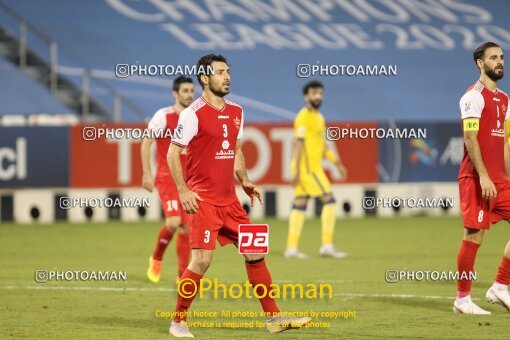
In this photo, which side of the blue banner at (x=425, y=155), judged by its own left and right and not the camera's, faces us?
front

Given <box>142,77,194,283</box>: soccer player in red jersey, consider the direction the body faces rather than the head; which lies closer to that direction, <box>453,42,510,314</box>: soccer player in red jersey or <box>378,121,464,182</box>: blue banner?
the soccer player in red jersey

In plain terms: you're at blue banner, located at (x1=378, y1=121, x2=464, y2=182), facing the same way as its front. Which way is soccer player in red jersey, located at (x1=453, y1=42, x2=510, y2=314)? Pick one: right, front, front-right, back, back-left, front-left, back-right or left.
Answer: front

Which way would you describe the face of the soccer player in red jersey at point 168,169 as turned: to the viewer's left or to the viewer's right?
to the viewer's right

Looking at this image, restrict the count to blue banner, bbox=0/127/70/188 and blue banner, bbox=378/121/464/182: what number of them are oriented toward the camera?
2

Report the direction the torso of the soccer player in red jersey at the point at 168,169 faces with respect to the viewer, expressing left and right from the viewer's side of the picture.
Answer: facing the viewer and to the right of the viewer

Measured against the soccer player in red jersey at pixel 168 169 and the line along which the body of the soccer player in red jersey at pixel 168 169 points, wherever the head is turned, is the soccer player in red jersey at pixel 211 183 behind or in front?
in front

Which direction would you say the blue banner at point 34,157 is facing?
toward the camera

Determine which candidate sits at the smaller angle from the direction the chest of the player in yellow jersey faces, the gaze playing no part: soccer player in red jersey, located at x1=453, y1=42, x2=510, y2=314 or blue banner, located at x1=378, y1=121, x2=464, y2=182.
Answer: the soccer player in red jersey

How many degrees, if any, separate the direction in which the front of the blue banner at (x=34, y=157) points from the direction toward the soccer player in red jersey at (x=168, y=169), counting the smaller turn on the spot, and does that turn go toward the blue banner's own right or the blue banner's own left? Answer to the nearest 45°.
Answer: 0° — it already faces them

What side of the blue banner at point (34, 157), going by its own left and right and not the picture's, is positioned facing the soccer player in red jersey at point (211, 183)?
front

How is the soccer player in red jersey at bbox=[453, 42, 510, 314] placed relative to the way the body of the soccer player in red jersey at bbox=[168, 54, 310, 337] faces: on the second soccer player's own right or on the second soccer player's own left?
on the second soccer player's own left

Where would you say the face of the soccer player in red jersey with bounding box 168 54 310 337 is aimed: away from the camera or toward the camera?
toward the camera

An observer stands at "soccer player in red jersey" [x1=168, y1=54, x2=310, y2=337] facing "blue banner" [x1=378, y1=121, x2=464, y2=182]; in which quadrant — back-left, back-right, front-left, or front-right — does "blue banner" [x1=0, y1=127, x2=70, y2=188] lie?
front-left

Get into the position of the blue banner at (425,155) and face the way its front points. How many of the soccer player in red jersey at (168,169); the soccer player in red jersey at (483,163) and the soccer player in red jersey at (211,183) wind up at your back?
0

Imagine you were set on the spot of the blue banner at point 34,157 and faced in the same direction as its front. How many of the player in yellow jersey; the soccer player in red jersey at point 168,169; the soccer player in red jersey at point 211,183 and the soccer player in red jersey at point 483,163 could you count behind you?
0

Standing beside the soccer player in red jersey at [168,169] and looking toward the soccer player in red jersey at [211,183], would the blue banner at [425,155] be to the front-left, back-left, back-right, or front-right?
back-left
